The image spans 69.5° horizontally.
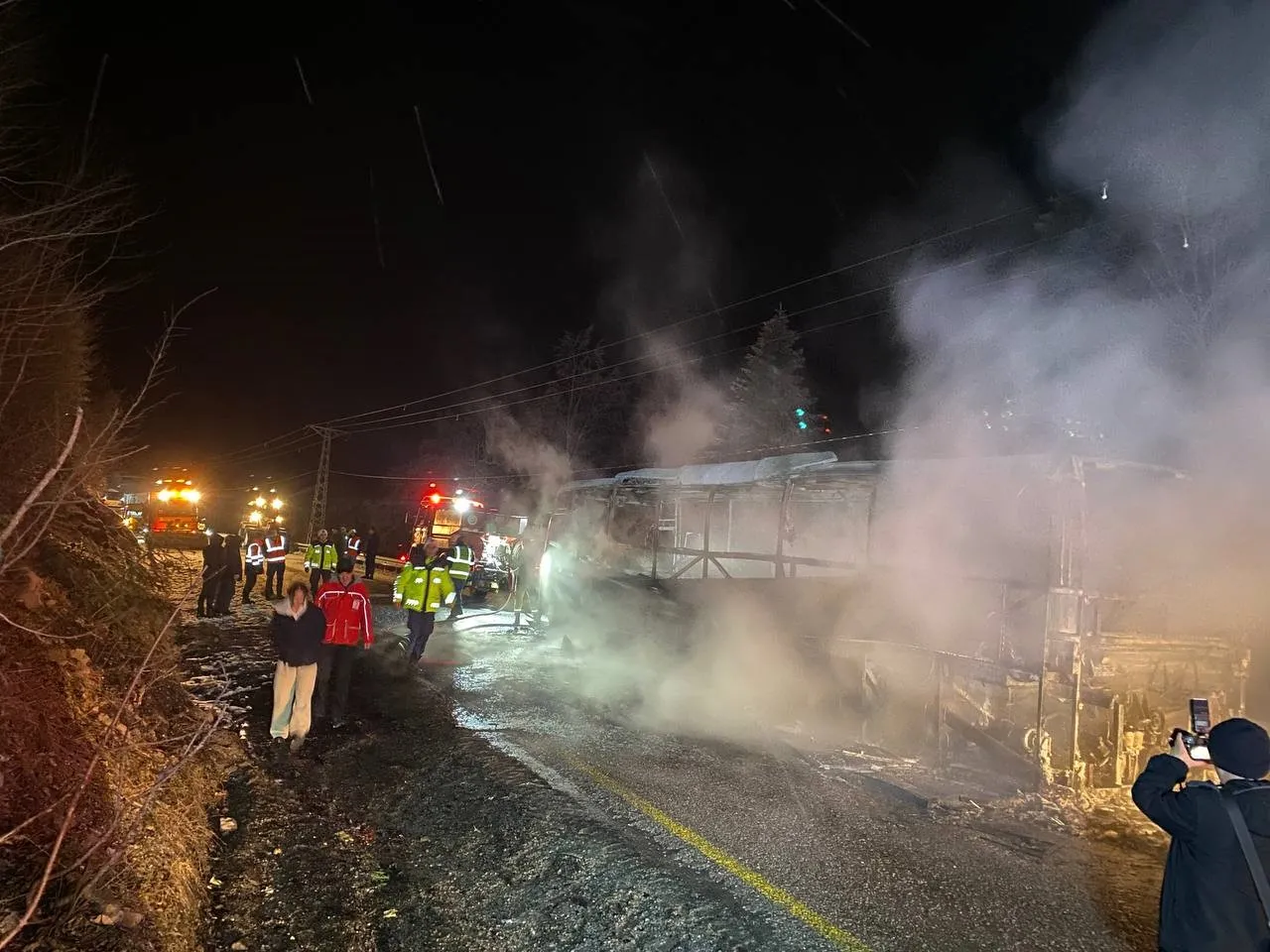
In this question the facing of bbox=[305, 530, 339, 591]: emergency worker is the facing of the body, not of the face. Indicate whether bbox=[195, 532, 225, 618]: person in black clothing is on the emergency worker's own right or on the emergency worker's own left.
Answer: on the emergency worker's own right

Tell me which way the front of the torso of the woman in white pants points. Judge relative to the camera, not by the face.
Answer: toward the camera

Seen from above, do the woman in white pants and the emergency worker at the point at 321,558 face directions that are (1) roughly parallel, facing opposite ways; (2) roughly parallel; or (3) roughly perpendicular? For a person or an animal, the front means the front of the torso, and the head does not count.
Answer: roughly parallel

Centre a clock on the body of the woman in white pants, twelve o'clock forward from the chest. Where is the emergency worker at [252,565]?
The emergency worker is roughly at 6 o'clock from the woman in white pants.

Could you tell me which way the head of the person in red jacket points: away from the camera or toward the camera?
toward the camera

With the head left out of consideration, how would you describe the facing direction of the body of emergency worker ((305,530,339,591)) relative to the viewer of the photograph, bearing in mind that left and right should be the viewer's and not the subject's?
facing the viewer

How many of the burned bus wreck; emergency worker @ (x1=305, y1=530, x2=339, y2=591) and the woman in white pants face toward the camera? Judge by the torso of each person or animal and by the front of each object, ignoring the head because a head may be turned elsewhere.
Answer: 2

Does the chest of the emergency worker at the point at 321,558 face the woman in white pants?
yes

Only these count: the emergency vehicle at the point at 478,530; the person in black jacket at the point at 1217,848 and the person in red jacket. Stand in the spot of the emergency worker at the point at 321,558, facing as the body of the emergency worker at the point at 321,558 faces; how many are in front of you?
2

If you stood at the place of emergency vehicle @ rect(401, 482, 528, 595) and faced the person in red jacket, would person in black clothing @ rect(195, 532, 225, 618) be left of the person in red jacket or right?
right

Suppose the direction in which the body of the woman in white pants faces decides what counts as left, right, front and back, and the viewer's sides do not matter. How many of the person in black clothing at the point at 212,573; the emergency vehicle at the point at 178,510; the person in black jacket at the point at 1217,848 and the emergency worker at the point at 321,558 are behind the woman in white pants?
3

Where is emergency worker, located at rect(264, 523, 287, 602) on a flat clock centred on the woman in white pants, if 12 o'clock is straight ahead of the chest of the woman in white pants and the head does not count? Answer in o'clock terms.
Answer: The emergency worker is roughly at 6 o'clock from the woman in white pants.

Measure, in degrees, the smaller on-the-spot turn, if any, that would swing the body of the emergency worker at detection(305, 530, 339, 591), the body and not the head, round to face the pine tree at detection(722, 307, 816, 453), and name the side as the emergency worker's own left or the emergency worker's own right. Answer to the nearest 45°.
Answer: approximately 135° to the emergency worker's own left

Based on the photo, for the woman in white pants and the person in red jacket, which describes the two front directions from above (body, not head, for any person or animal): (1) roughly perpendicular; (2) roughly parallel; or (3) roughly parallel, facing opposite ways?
roughly parallel

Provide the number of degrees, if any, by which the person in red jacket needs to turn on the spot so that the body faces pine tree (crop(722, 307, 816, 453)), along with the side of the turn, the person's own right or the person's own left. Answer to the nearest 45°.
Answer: approximately 135° to the person's own left

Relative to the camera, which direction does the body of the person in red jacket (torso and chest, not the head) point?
toward the camera

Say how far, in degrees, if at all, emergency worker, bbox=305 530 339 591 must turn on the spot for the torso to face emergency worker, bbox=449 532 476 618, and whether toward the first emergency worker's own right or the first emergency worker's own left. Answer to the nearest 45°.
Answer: approximately 45° to the first emergency worker's own left
